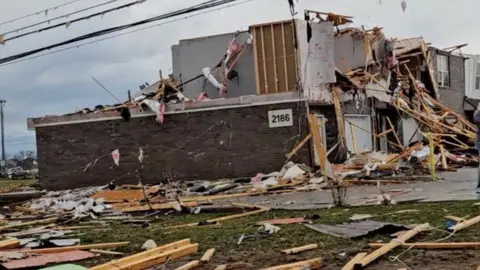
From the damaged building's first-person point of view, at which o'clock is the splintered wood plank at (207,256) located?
The splintered wood plank is roughly at 12 o'clock from the damaged building.

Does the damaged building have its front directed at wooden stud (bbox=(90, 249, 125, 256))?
yes

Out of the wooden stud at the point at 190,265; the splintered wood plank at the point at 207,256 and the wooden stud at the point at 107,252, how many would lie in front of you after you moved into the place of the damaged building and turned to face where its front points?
3

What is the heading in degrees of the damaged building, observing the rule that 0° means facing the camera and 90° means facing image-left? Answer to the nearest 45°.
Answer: approximately 0°

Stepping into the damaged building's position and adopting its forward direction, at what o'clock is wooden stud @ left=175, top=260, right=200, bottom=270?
The wooden stud is roughly at 12 o'clock from the damaged building.

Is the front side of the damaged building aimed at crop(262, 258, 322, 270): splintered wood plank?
yes

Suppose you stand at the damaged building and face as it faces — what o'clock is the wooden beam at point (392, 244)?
The wooden beam is roughly at 12 o'clock from the damaged building.

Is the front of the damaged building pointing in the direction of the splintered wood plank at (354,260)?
yes
